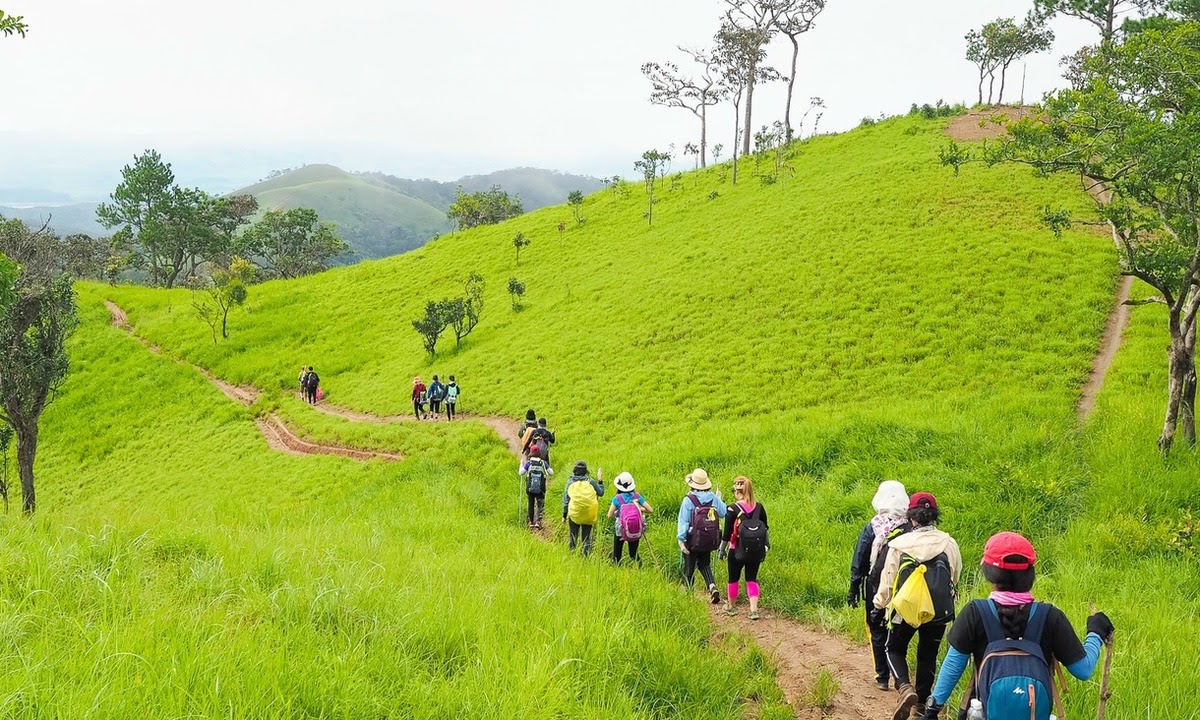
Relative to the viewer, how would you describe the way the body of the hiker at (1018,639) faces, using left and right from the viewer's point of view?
facing away from the viewer

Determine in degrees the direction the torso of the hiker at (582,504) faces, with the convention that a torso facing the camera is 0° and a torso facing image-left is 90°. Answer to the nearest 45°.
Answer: approximately 180°

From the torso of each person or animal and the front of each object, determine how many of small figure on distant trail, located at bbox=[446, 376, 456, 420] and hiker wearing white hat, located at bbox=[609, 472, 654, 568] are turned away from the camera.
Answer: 2

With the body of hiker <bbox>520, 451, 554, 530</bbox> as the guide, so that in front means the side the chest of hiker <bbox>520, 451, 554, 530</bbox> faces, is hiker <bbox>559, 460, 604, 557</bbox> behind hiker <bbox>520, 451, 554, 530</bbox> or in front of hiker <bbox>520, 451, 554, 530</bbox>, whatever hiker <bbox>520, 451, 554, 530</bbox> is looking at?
behind

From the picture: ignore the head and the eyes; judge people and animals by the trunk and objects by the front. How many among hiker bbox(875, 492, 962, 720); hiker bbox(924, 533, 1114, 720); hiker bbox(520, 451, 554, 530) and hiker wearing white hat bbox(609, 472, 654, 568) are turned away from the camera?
4

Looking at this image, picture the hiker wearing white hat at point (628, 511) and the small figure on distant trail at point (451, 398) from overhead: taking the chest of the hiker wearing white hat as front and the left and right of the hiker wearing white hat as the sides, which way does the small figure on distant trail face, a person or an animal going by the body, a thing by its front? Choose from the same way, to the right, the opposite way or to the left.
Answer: the same way

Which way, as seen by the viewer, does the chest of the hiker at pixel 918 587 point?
away from the camera

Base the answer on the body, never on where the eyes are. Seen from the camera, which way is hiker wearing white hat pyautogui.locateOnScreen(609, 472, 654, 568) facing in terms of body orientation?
away from the camera

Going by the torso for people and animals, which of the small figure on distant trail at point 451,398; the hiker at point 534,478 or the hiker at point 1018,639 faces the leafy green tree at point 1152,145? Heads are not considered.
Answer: the hiker at point 1018,639

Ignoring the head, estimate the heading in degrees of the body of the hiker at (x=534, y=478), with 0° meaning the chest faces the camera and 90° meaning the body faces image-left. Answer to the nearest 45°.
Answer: approximately 180°

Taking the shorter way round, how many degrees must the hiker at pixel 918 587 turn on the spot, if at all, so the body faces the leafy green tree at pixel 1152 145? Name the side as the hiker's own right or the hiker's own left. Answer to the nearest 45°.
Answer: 0° — they already face it

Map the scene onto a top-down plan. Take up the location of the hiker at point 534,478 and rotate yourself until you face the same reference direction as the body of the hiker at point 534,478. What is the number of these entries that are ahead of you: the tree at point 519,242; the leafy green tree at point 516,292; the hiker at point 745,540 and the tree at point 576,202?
3

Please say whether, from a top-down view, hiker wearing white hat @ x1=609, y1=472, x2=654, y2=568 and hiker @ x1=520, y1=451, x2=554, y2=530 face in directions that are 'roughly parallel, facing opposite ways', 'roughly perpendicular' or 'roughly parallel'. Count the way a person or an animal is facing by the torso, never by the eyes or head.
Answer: roughly parallel

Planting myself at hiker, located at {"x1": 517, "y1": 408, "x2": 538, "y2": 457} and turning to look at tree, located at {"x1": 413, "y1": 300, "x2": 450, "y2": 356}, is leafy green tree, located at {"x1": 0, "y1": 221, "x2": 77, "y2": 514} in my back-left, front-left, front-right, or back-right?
front-left

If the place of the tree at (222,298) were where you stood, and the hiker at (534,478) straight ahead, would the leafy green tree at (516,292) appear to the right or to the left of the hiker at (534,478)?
left

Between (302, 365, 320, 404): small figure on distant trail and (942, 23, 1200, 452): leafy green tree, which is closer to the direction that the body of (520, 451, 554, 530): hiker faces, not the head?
the small figure on distant trail

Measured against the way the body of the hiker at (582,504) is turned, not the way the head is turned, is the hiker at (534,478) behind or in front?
in front
